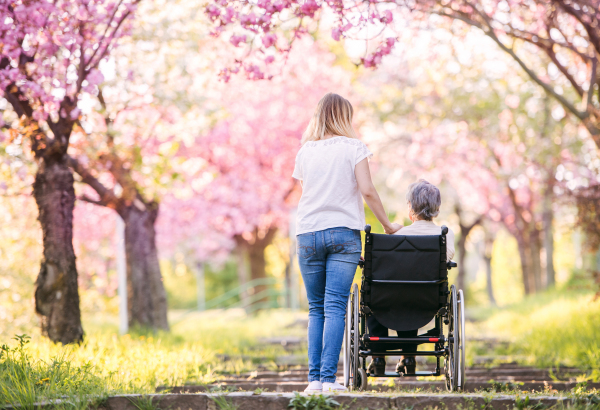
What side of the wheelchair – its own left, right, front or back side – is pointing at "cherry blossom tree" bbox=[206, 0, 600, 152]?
front

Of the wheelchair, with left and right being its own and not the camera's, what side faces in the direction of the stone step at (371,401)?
back

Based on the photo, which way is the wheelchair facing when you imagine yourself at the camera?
facing away from the viewer

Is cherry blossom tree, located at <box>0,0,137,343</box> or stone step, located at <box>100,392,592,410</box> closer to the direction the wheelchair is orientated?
the cherry blossom tree

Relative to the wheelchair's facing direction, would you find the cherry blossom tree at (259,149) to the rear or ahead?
ahead

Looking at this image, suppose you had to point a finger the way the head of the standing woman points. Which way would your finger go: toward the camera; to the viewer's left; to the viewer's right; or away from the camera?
away from the camera

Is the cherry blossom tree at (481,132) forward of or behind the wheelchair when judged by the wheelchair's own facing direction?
forward
